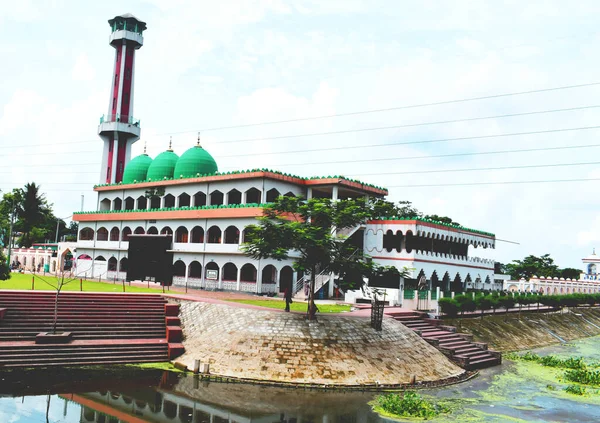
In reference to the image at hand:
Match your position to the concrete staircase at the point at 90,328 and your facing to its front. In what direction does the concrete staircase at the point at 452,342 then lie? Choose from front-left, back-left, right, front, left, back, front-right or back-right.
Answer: left

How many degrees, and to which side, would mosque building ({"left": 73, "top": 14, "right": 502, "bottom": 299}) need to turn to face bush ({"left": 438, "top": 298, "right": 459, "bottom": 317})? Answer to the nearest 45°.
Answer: approximately 90° to its left

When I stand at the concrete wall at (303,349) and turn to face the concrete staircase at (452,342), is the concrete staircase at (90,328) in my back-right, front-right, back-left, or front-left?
back-left

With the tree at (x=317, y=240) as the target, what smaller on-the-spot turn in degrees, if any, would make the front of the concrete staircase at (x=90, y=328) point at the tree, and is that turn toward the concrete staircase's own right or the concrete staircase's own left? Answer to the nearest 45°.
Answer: approximately 90° to the concrete staircase's own left

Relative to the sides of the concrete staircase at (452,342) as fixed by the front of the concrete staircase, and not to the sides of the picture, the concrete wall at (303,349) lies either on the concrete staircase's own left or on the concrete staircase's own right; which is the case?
on the concrete staircase's own right

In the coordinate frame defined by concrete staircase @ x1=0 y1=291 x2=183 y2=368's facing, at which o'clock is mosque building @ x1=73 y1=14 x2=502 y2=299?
The mosque building is roughly at 7 o'clock from the concrete staircase.

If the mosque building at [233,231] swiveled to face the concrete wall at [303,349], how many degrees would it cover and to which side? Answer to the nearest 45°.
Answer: approximately 45° to its left

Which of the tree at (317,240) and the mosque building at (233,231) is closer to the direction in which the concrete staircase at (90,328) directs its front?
the tree

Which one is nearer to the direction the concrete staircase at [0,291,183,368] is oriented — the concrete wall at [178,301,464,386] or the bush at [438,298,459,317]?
the concrete wall

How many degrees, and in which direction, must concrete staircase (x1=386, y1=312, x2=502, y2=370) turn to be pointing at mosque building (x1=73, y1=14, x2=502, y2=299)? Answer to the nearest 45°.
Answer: approximately 180°

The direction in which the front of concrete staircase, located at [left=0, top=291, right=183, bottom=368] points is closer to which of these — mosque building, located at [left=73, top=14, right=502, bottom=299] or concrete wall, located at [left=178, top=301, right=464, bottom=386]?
the concrete wall

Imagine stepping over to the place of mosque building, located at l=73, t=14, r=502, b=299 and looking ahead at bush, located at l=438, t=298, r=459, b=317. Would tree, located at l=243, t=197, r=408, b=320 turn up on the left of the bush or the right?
right
